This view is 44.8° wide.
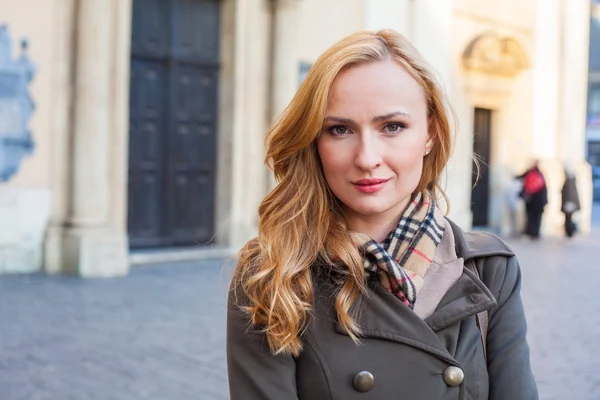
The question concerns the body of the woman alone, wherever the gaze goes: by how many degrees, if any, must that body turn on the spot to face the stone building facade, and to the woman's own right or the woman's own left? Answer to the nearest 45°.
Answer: approximately 180°

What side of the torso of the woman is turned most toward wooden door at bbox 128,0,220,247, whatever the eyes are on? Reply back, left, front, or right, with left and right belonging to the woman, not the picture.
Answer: back

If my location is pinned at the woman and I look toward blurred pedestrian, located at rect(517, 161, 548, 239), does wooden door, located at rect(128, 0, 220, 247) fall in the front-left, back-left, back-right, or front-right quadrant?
front-left

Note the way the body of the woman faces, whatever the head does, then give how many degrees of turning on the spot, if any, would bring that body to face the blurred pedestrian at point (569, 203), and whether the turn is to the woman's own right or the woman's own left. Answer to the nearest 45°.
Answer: approximately 180°

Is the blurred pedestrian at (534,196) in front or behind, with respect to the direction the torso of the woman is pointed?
behind

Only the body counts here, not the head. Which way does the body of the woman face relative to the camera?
toward the camera

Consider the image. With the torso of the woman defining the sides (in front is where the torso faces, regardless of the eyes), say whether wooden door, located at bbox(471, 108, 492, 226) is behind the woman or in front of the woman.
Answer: behind
